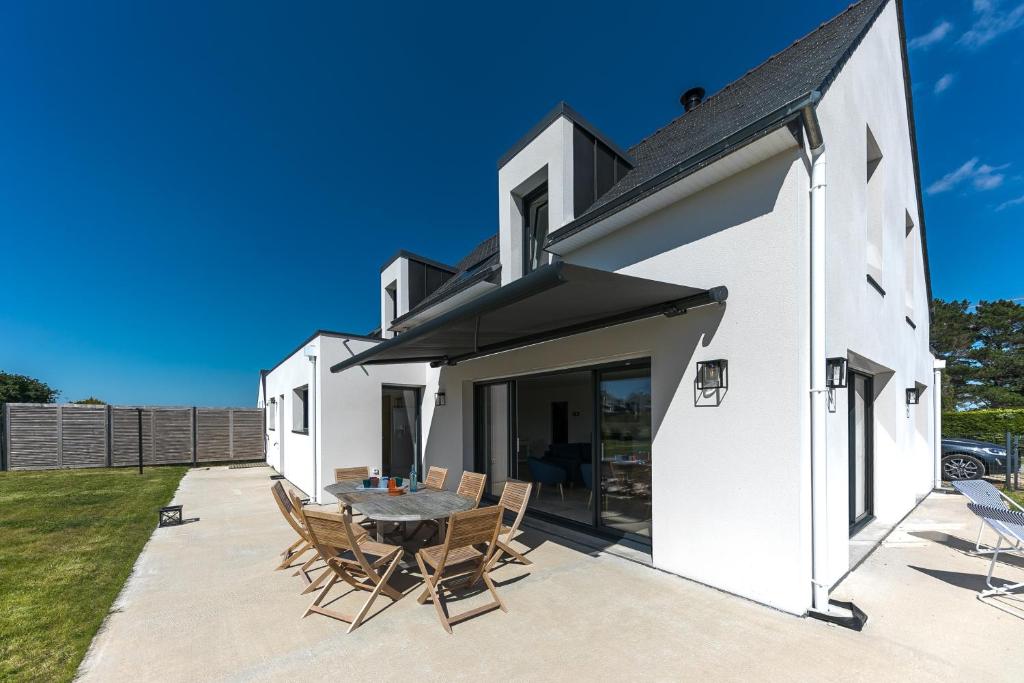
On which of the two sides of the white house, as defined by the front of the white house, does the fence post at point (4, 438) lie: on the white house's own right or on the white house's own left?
on the white house's own right

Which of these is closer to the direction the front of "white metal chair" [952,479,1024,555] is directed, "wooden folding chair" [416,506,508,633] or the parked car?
the wooden folding chair

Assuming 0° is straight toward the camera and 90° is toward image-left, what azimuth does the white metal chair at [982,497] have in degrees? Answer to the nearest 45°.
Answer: approximately 315°

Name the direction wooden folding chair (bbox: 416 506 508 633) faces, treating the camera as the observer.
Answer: facing away from the viewer and to the left of the viewer

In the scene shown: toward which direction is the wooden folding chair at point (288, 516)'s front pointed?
to the viewer's right

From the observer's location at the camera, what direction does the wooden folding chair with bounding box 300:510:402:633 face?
facing away from the viewer and to the right of the viewer
